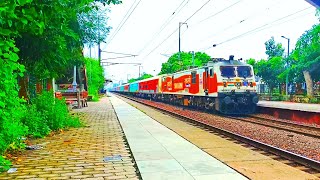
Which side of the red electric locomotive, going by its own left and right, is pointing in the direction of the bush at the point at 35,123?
front

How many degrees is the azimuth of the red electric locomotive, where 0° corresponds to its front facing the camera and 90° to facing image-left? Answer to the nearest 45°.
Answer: approximately 315°

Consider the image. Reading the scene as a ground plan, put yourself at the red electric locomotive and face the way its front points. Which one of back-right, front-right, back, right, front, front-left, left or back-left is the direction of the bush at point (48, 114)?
right
